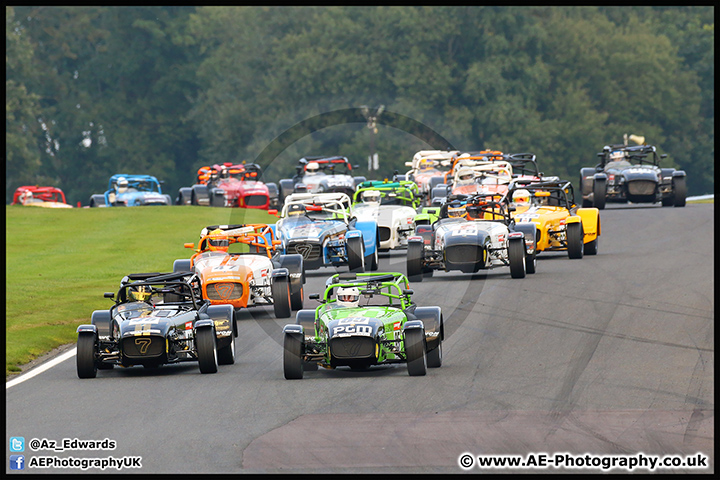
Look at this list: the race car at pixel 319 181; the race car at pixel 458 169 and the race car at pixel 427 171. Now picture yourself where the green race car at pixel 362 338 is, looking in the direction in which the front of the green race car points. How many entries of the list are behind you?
3

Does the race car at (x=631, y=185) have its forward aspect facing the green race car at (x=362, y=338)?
yes

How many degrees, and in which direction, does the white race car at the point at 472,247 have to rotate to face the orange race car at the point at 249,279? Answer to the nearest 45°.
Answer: approximately 45° to its right

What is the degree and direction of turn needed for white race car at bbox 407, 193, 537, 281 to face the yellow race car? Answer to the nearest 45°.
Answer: approximately 135° to its left

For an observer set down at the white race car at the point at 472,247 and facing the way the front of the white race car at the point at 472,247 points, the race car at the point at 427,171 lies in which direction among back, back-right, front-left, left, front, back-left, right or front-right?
back

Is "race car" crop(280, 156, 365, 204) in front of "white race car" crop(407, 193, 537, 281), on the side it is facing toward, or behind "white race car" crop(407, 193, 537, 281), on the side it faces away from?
behind

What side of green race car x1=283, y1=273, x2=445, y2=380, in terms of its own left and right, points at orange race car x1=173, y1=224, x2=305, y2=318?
back

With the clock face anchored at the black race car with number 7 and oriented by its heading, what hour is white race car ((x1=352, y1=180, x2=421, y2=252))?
The white race car is roughly at 7 o'clock from the black race car with number 7.

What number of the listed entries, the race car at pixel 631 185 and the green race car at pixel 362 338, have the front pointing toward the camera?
2

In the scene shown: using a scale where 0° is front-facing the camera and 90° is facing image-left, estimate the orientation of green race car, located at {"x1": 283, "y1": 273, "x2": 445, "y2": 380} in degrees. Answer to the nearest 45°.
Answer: approximately 0°
